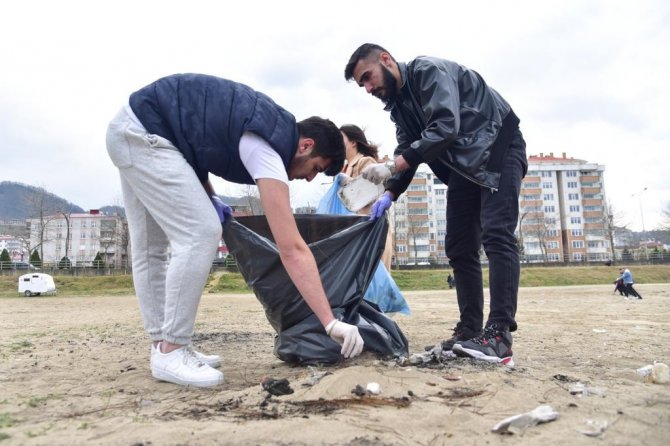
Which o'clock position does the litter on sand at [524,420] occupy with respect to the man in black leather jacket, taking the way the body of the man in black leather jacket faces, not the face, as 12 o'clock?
The litter on sand is roughly at 9 o'clock from the man in black leather jacket.

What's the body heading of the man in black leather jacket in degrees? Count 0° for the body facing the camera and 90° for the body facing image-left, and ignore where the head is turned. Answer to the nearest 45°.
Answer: approximately 90°

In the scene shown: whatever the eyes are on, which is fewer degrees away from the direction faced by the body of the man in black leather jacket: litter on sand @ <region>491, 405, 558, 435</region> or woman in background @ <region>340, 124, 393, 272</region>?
the woman in background

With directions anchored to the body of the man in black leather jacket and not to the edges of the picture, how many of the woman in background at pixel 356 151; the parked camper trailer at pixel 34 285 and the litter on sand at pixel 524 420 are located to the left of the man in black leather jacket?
1
